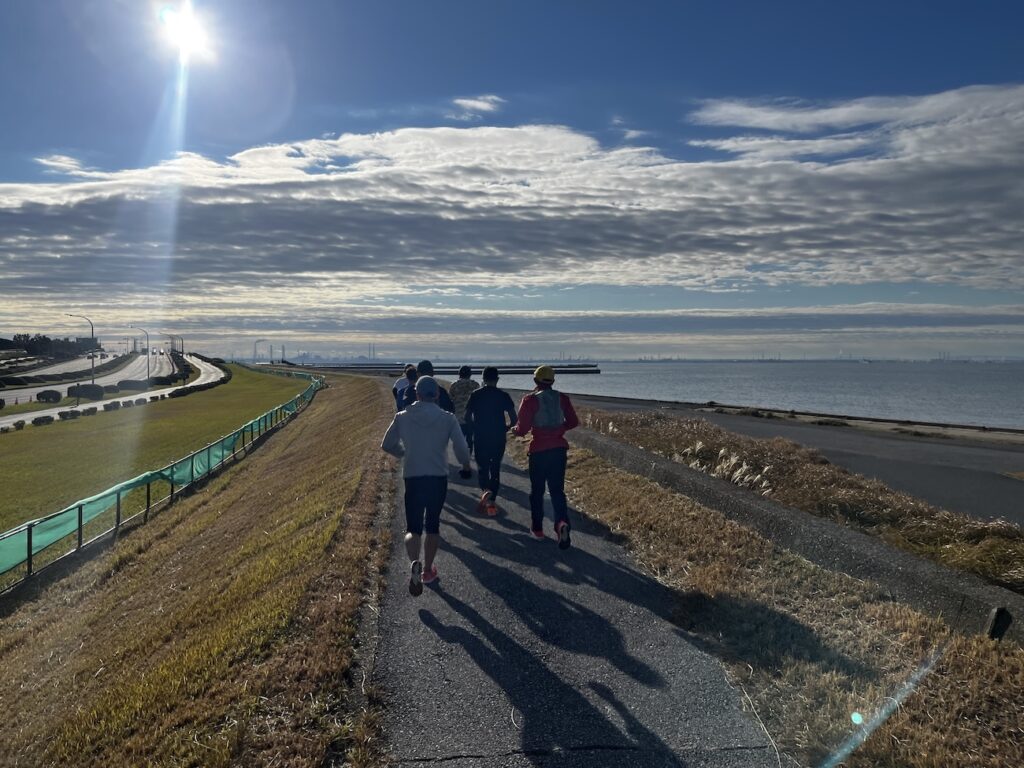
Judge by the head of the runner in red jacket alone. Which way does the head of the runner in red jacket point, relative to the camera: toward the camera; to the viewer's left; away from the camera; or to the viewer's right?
away from the camera

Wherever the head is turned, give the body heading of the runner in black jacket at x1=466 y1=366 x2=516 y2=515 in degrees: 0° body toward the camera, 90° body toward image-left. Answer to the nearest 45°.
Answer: approximately 180°

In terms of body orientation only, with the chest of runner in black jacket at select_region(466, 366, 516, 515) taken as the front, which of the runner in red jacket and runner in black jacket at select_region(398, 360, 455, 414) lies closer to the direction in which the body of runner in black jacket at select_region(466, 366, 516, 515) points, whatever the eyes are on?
the runner in black jacket

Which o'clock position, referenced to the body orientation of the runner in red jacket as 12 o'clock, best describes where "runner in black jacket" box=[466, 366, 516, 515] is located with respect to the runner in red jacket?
The runner in black jacket is roughly at 11 o'clock from the runner in red jacket.

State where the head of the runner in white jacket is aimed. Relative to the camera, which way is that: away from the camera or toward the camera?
away from the camera

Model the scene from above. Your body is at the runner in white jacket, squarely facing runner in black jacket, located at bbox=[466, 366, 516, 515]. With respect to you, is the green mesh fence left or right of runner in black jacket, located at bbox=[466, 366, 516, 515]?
left

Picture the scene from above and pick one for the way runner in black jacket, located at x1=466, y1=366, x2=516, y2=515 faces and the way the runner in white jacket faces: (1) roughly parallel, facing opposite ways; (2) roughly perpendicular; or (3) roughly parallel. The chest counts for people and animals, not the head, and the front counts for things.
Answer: roughly parallel

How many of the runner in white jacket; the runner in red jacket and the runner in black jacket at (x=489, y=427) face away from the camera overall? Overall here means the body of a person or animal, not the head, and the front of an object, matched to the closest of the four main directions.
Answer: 3

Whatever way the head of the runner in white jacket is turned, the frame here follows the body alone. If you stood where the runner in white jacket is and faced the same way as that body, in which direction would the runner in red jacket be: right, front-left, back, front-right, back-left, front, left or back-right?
front-right

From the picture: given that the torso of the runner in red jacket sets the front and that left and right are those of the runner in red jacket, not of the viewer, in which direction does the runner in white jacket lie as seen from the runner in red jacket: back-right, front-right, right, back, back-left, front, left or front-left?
back-left

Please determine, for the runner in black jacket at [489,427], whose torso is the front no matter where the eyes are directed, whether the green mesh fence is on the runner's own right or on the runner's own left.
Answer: on the runner's own left

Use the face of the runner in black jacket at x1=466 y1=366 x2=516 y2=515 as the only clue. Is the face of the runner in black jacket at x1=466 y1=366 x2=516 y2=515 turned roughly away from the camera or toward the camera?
away from the camera

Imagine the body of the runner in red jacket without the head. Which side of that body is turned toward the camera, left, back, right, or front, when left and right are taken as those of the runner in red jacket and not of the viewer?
back

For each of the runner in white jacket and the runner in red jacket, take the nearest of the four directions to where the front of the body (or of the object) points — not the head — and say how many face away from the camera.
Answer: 2

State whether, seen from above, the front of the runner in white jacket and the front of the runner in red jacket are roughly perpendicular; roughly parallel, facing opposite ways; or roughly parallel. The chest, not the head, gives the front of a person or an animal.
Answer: roughly parallel

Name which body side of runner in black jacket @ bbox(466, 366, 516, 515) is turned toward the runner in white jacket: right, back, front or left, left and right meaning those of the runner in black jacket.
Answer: back

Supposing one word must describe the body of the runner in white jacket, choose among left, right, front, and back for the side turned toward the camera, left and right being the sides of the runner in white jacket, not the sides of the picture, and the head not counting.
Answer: back

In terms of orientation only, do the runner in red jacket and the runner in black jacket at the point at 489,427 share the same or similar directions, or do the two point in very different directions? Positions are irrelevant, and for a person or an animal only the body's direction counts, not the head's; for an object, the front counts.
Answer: same or similar directions
